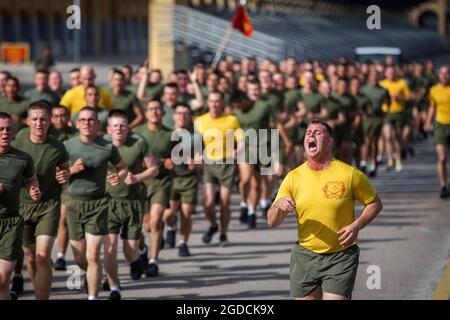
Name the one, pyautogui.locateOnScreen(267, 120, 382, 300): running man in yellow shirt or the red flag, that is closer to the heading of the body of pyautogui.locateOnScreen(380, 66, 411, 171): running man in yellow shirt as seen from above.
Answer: the running man in yellow shirt

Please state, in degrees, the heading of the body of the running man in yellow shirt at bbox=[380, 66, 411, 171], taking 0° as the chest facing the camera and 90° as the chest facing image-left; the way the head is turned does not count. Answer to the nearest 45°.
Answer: approximately 0°

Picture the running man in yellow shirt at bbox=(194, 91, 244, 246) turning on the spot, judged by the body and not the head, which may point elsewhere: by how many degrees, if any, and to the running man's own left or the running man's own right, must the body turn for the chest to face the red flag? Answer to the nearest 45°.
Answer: approximately 180°

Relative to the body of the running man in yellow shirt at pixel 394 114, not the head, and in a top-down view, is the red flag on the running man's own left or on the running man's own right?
on the running man's own right

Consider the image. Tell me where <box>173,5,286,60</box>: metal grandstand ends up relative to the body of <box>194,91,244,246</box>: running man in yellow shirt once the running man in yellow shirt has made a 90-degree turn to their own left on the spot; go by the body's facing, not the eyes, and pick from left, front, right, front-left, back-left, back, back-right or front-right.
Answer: left

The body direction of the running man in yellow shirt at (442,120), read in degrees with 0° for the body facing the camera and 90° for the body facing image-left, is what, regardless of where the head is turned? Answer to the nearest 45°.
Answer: approximately 0°

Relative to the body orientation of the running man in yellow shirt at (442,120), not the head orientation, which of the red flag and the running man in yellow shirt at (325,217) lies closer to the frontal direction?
the running man in yellow shirt
